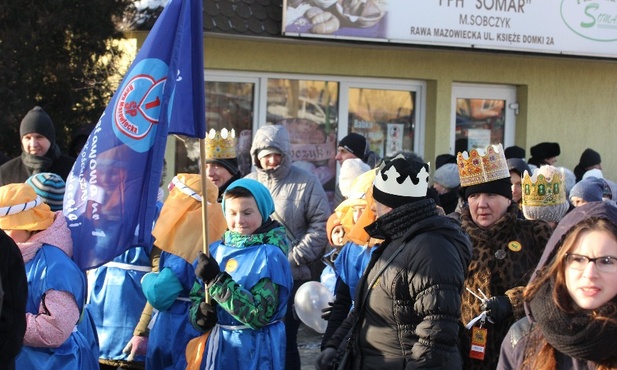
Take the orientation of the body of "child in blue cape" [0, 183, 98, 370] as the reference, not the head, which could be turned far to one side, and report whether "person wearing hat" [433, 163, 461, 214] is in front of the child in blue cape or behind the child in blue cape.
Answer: behind

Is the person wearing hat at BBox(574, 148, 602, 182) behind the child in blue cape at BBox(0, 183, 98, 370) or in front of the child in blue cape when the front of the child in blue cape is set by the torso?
behind

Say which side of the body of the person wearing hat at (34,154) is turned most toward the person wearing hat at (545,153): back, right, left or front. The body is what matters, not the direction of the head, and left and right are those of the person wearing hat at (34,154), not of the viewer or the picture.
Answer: left

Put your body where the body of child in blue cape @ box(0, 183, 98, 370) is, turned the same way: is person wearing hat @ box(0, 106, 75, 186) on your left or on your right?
on your right

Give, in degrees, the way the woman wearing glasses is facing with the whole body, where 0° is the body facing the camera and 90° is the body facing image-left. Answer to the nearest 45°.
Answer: approximately 0°
